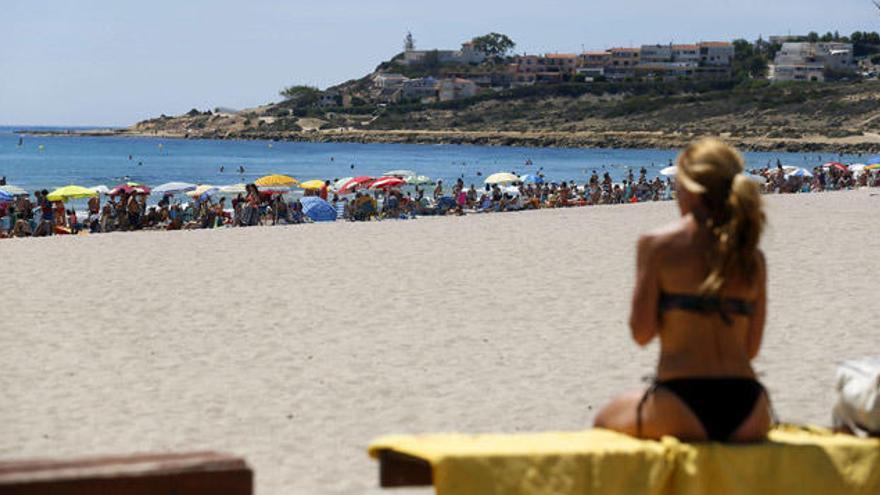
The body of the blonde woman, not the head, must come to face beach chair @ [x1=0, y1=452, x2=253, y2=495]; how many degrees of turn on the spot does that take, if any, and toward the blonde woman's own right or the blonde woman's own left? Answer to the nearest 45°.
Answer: approximately 90° to the blonde woman's own left

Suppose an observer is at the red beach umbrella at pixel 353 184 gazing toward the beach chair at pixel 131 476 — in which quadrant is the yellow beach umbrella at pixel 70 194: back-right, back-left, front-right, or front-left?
front-right

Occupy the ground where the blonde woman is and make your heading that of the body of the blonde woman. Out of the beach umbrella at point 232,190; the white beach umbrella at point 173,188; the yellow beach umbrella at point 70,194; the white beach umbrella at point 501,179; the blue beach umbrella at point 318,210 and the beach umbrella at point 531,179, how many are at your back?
0

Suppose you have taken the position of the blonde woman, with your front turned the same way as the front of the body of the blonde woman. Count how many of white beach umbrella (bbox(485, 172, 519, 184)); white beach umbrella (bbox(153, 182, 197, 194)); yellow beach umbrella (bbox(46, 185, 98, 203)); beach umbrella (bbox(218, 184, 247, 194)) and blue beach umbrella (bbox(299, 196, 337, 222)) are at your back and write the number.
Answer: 0

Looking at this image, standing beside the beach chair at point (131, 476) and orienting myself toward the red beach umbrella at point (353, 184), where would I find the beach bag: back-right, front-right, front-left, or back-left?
front-right

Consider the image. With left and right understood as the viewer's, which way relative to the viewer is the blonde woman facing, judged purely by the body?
facing away from the viewer and to the left of the viewer

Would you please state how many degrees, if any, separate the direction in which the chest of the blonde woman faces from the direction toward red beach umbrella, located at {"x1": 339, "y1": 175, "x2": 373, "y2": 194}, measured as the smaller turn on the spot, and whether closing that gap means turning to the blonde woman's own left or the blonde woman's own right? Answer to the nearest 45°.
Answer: approximately 45° to the blonde woman's own right

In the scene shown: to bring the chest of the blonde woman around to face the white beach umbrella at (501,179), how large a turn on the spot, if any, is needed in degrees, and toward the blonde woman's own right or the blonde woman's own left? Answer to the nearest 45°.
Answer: approximately 45° to the blonde woman's own right

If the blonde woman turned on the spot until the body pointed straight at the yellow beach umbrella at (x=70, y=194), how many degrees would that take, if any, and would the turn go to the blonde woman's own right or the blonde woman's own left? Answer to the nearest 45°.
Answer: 0° — they already face it

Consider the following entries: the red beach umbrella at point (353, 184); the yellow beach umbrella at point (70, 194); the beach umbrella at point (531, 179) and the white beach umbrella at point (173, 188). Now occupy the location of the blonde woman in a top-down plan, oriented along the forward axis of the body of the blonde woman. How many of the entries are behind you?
0

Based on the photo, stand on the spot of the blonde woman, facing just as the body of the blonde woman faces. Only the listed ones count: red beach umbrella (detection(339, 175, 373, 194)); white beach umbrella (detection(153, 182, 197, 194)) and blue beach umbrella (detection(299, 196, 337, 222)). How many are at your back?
0

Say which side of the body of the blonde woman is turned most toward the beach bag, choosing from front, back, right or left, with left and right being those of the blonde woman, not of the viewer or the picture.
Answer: right

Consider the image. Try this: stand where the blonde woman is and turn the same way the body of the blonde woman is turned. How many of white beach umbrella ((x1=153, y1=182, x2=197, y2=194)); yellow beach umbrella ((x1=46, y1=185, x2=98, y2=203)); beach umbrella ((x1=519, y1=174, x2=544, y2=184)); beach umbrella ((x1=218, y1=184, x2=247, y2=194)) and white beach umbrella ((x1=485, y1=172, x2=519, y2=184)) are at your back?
0

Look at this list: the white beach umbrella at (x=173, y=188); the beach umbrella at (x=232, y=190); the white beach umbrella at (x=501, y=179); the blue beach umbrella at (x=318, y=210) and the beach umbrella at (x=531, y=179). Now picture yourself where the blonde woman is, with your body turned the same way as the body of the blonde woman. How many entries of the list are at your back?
0

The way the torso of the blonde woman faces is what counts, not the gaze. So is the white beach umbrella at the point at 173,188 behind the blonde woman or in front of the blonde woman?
in front

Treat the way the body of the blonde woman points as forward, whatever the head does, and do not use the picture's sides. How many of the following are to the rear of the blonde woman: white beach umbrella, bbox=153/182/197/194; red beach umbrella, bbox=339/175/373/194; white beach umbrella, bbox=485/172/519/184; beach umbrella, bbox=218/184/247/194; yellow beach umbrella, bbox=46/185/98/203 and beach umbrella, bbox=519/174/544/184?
0
